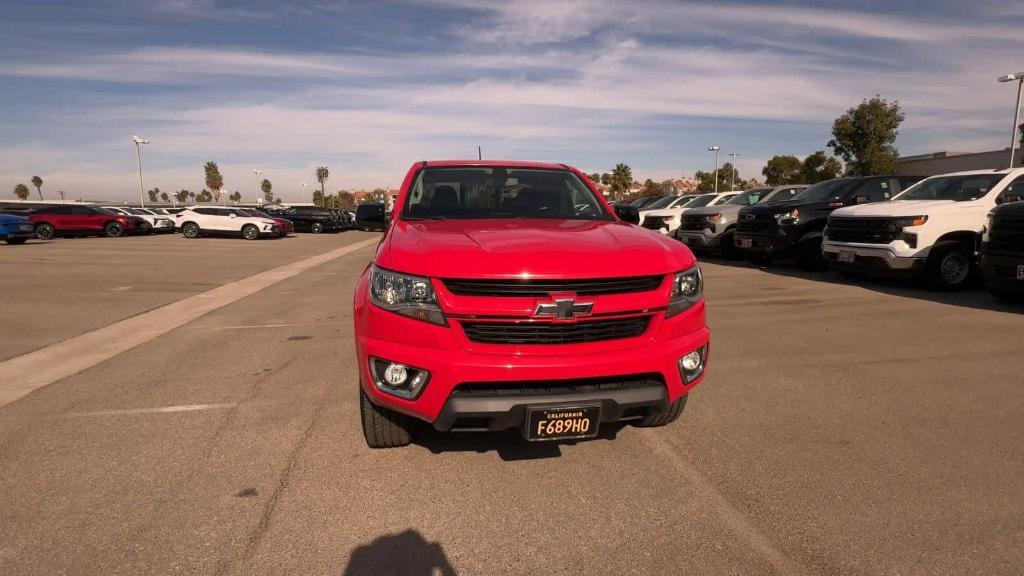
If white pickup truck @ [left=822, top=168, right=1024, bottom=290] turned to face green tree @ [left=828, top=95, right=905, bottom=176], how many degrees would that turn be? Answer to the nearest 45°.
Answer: approximately 135° to its right

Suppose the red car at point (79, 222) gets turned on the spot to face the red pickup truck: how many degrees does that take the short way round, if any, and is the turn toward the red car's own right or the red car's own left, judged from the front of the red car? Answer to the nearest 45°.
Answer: approximately 45° to the red car's own right

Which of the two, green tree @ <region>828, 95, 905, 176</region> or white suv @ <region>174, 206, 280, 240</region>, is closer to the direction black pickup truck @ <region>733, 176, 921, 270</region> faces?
the white suv

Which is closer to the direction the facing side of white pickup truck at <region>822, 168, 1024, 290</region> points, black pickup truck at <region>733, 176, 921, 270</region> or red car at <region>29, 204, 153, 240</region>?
the red car

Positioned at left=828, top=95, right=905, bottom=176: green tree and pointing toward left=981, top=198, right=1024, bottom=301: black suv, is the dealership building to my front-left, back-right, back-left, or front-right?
back-left

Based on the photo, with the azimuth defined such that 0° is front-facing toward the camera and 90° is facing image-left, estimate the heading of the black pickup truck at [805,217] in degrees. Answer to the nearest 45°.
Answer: approximately 45°

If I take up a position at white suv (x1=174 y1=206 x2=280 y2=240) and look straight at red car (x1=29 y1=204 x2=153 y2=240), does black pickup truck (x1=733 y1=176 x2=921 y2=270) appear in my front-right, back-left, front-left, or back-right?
back-left

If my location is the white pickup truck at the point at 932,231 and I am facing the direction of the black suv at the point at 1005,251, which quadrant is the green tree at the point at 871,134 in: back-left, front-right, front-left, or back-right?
back-left

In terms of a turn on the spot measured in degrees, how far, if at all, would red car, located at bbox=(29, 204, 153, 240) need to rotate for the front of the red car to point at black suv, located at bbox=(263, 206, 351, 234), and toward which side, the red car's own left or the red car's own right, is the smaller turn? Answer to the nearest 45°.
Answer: approximately 45° to the red car's own left

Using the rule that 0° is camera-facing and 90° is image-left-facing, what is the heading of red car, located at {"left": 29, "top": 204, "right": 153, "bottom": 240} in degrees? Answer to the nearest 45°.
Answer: approximately 315°
